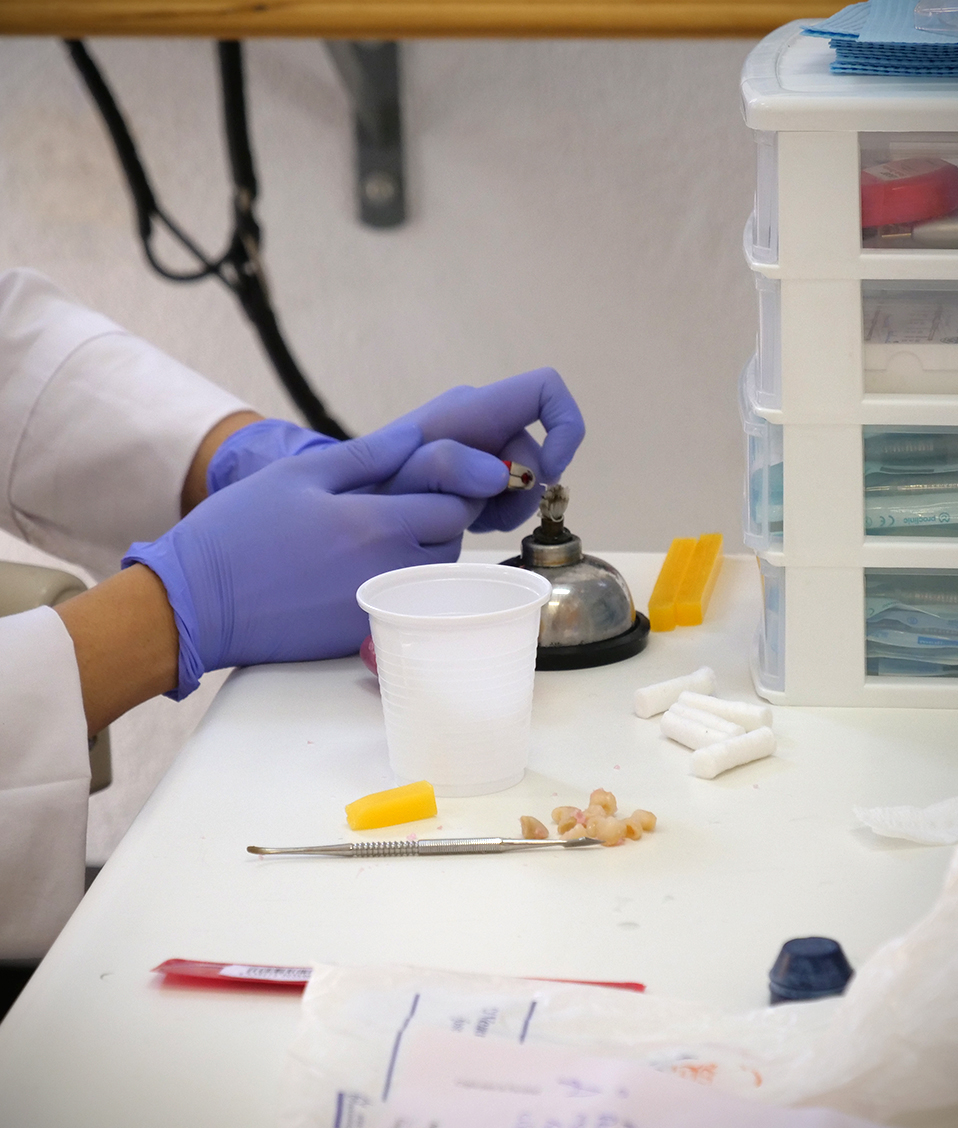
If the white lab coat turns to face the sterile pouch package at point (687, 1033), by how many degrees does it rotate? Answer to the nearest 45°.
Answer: approximately 90° to its right

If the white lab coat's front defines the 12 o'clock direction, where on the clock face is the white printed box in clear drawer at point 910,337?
The white printed box in clear drawer is roughly at 12 o'clock from the white lab coat.

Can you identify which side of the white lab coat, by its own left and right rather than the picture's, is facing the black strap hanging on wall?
left

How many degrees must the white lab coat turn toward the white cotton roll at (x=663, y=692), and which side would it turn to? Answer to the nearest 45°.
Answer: approximately 45° to its right

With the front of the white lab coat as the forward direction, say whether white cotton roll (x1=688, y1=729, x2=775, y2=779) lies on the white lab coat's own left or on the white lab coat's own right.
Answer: on the white lab coat's own right

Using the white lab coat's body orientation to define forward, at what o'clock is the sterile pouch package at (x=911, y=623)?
The sterile pouch package is roughly at 12 o'clock from the white lab coat.

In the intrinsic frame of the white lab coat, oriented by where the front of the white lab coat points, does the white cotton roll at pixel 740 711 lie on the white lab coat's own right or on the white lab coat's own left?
on the white lab coat's own right

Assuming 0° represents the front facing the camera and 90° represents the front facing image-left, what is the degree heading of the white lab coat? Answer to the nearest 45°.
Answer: approximately 270°

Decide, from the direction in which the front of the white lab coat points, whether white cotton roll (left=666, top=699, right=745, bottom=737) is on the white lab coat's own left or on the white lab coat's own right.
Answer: on the white lab coat's own right
